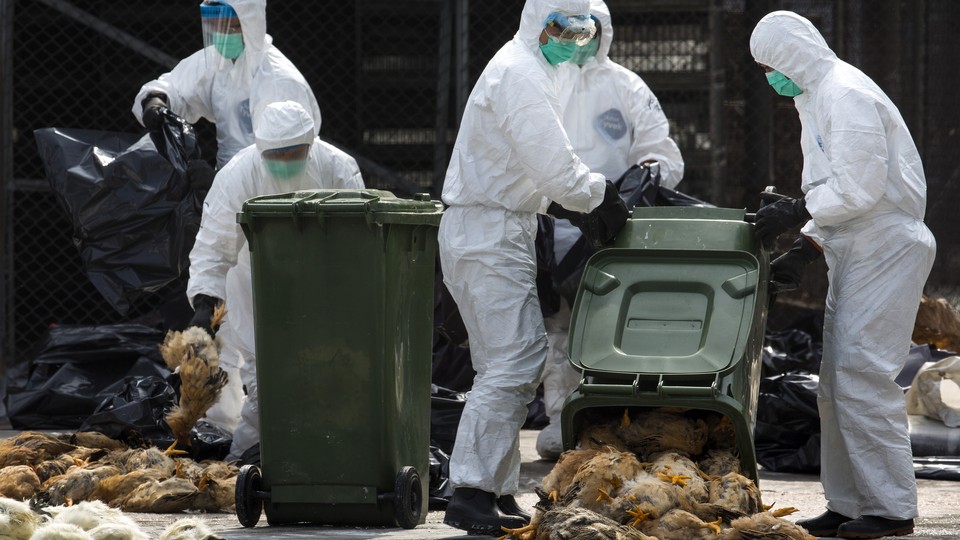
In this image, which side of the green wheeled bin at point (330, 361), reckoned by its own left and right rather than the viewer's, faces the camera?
back

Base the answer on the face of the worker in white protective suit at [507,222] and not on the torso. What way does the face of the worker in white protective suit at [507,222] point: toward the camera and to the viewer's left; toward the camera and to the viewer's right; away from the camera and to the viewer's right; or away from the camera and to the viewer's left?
toward the camera and to the viewer's right

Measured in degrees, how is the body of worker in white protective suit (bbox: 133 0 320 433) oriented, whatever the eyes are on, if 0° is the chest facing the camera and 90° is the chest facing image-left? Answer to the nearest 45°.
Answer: approximately 45°

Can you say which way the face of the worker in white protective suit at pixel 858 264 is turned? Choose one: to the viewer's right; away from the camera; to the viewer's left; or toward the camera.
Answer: to the viewer's left

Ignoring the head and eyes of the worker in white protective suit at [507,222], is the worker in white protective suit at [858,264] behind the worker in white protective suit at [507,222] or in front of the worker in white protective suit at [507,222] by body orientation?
in front

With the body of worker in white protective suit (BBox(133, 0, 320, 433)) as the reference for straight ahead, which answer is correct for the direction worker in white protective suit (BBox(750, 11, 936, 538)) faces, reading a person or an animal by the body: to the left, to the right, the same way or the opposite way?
to the right

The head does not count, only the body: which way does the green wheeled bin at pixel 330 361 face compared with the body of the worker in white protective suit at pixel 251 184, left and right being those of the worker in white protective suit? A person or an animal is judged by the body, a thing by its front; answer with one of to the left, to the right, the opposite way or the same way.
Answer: the opposite way

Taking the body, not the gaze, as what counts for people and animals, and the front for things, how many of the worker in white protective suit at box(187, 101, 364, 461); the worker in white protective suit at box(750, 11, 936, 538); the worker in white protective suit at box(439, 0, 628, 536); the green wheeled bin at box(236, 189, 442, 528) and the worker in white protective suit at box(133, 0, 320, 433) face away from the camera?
1

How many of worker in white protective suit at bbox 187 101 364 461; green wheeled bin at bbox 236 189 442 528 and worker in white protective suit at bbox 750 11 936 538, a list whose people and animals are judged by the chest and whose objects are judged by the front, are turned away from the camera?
1

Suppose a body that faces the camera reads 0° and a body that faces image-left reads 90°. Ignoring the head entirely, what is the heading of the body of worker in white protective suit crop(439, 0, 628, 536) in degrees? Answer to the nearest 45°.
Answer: approximately 270°

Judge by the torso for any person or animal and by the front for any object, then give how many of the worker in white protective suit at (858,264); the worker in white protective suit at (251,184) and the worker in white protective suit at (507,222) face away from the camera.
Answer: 0

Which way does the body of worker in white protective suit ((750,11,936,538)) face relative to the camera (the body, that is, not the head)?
to the viewer's left

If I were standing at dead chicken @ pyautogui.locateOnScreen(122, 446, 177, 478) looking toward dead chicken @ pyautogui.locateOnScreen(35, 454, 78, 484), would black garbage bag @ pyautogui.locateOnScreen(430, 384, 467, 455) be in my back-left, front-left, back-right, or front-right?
back-right
